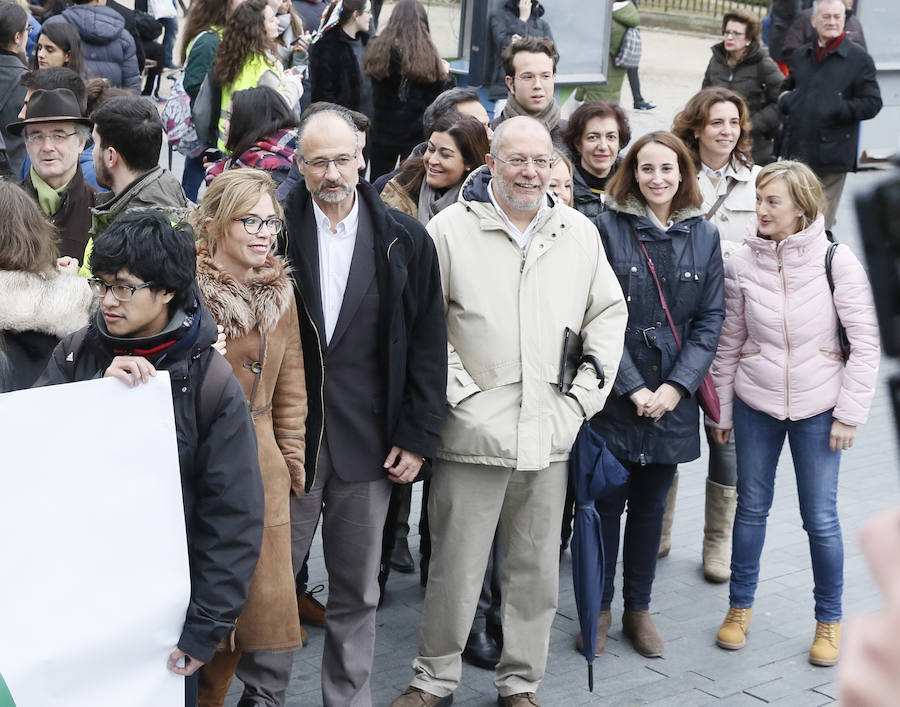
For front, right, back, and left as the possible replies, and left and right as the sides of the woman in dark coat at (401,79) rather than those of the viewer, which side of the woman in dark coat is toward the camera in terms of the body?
back

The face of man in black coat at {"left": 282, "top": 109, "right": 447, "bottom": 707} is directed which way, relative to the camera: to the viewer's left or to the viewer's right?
to the viewer's right

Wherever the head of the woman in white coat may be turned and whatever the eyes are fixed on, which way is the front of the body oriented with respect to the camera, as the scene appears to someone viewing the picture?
toward the camera

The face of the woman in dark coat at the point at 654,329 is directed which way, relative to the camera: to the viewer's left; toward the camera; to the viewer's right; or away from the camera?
toward the camera

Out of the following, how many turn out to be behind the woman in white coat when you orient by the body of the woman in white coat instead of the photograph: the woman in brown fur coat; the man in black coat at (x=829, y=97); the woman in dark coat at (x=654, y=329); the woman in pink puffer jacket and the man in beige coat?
1

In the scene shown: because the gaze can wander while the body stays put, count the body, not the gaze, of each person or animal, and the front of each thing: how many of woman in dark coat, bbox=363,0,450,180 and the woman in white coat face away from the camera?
1

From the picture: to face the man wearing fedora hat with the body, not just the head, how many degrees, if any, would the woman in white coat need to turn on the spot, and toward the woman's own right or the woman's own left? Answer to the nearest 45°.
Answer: approximately 45° to the woman's own right

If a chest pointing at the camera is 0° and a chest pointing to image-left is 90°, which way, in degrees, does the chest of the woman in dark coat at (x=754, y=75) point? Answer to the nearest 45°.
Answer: approximately 45°

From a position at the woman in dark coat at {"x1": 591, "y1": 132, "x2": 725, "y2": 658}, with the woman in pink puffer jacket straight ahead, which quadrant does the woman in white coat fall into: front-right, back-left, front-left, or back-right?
front-left

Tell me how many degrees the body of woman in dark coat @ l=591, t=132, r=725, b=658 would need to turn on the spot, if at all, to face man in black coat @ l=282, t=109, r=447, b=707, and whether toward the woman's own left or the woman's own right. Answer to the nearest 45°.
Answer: approximately 45° to the woman's own right

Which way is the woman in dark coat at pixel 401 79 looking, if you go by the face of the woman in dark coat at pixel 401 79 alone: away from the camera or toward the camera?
away from the camera

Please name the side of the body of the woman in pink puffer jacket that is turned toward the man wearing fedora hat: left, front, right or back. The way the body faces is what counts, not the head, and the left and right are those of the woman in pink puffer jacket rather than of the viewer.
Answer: right

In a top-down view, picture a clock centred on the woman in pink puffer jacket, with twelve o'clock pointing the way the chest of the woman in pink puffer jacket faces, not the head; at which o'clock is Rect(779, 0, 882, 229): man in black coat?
The man in black coat is roughly at 6 o'clock from the woman in pink puffer jacket.

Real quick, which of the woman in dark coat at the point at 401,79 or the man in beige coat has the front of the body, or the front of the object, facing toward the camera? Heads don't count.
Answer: the man in beige coat

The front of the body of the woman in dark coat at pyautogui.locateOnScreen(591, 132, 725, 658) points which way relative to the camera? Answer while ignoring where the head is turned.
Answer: toward the camera

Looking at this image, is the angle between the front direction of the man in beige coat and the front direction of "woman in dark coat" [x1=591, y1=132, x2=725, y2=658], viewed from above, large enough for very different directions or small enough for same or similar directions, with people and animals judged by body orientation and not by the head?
same or similar directions

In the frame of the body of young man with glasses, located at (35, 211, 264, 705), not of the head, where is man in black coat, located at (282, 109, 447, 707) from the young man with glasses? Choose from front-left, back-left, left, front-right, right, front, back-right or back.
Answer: back
